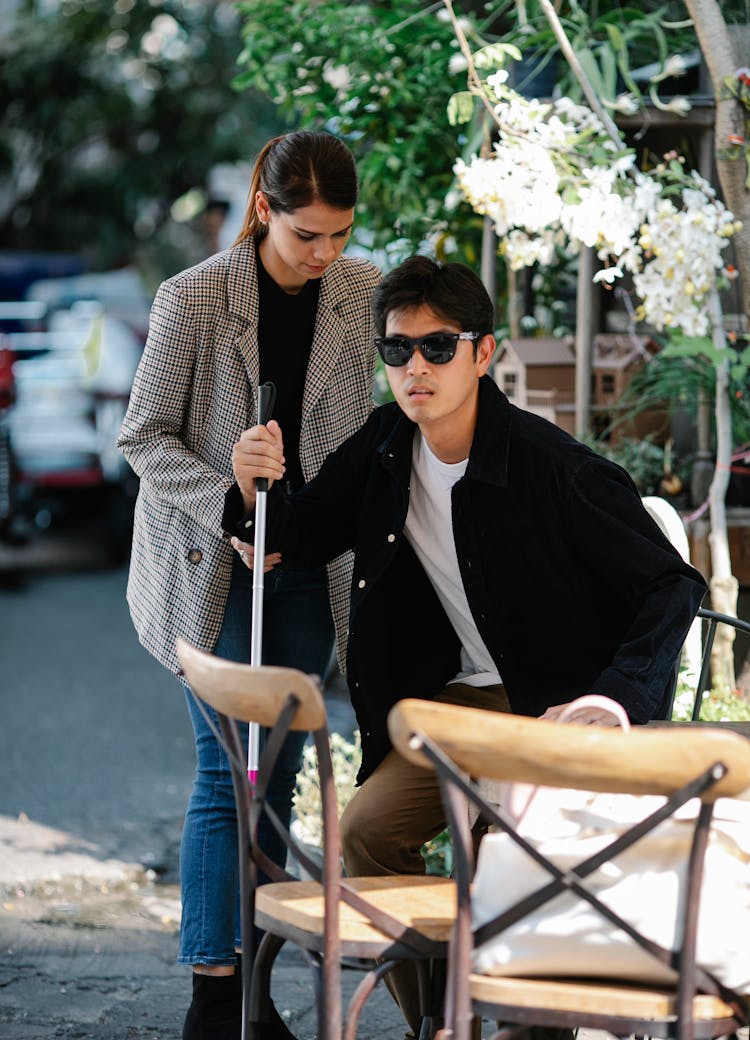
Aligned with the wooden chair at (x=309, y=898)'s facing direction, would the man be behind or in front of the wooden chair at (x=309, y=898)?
in front

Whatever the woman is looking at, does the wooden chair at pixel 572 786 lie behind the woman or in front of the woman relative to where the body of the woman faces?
in front

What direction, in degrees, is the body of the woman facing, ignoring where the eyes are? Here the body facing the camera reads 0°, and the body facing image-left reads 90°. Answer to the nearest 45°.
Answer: approximately 315°

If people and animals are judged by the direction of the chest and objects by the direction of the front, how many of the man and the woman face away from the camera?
0

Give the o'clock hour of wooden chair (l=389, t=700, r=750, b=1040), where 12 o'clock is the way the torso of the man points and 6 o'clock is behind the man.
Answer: The wooden chair is roughly at 10 o'clock from the man.

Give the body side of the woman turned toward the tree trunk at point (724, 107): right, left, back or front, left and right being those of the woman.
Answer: left

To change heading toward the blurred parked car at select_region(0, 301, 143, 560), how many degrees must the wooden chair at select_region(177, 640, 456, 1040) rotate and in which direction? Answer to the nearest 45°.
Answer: approximately 45° to its left

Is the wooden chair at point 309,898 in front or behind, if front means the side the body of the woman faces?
in front

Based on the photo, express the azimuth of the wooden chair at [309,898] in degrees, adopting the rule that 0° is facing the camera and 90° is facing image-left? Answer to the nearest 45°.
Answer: approximately 225°

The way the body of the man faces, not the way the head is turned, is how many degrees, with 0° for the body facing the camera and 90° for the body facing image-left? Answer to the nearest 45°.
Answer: approximately 45°

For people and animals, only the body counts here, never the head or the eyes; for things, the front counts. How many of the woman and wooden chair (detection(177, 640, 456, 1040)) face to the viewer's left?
0
